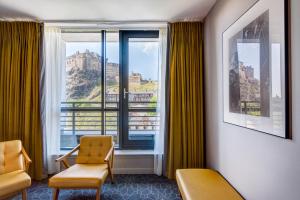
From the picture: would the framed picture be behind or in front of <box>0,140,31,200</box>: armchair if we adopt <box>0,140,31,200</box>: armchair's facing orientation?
in front

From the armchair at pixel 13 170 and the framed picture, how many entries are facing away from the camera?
0

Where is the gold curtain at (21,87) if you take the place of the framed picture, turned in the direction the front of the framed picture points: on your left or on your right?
on your right

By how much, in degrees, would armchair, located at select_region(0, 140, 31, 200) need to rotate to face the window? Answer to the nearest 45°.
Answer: approximately 45° to its left

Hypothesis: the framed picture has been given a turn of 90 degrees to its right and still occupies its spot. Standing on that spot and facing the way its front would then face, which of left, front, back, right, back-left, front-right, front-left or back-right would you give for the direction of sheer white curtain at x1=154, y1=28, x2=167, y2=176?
front

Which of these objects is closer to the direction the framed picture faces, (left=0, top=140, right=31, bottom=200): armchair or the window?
the armchair

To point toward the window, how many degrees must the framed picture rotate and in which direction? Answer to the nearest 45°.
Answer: approximately 90° to its right

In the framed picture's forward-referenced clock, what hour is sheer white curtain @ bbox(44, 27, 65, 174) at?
The sheer white curtain is roughly at 2 o'clock from the framed picture.
